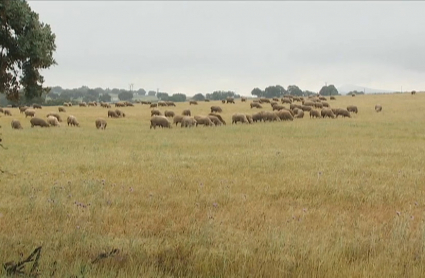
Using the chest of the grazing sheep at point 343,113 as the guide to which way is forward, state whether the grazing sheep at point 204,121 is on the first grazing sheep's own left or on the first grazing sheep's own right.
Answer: on the first grazing sheep's own right

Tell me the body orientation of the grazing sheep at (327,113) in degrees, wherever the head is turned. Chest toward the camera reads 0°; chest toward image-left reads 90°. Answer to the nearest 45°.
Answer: approximately 270°

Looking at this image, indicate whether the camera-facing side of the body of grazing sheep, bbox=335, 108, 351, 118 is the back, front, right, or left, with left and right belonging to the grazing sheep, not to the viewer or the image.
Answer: right

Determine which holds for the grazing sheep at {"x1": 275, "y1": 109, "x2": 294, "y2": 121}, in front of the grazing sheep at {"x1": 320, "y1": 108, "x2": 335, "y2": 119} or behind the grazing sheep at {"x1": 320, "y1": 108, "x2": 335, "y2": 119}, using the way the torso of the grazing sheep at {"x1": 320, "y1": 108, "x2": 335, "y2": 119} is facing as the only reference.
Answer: behind

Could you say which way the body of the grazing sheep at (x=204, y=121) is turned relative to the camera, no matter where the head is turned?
to the viewer's right
